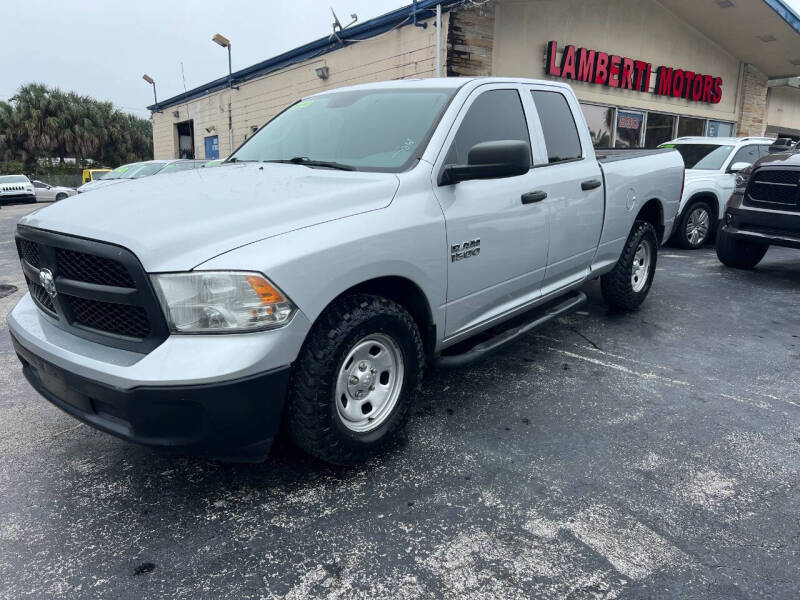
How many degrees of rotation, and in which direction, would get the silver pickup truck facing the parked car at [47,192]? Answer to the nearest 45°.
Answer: approximately 90° to its right

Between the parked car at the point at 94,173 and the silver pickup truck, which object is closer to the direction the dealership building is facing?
the silver pickup truck

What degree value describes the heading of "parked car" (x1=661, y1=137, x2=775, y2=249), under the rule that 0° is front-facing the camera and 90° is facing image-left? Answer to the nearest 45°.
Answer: approximately 45°

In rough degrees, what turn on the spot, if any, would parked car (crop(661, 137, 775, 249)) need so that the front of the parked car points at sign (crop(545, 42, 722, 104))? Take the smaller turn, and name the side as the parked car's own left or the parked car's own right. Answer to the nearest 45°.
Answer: approximately 135° to the parked car's own right

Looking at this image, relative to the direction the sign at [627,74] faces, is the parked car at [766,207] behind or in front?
in front

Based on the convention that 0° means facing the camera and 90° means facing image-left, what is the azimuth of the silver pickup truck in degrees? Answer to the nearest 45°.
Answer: approximately 45°

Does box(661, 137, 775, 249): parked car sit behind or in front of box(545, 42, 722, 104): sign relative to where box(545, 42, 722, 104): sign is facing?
in front
